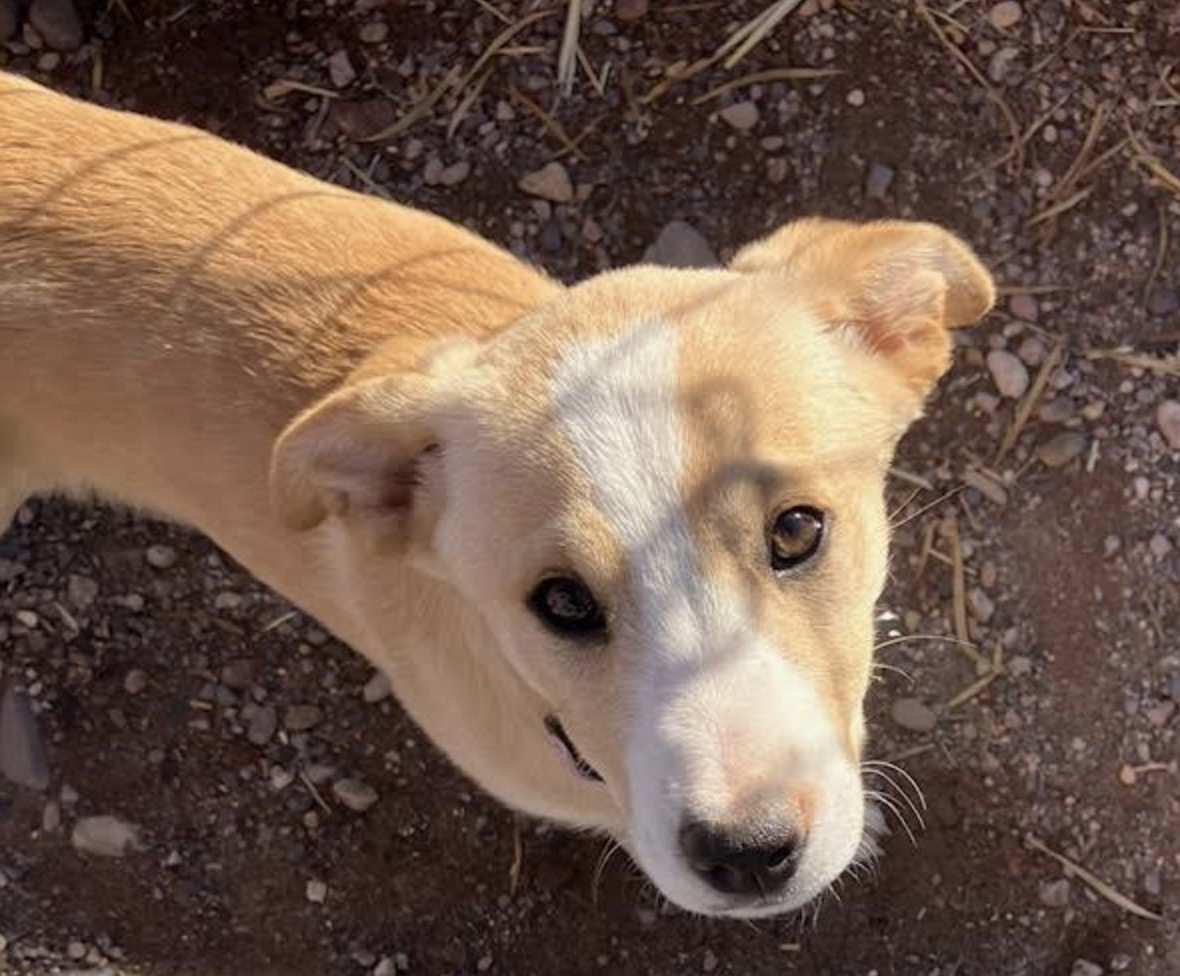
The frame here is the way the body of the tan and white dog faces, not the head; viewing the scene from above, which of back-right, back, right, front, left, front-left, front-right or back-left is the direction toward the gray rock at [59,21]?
back

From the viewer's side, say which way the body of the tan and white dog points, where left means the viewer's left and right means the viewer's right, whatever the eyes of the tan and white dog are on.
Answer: facing the viewer and to the right of the viewer

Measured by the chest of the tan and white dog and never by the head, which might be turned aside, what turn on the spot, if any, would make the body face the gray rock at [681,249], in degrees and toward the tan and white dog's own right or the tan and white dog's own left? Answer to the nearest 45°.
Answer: approximately 135° to the tan and white dog's own left

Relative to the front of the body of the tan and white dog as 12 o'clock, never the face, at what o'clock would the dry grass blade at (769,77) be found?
The dry grass blade is roughly at 8 o'clock from the tan and white dog.

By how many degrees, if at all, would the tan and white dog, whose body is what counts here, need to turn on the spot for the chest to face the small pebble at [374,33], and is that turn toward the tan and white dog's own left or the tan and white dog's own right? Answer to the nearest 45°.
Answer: approximately 135° to the tan and white dog's own left

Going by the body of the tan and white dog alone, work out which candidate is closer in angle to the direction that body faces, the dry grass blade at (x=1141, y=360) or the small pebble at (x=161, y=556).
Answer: the dry grass blade

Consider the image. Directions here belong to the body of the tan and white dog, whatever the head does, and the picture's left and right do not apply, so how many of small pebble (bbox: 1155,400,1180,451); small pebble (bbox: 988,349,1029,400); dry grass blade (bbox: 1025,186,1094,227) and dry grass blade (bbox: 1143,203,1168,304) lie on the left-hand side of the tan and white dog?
4

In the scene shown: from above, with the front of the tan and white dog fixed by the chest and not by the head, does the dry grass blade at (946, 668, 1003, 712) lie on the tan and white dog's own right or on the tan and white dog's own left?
on the tan and white dog's own left

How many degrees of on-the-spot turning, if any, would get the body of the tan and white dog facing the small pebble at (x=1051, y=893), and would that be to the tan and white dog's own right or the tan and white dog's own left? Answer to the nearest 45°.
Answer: approximately 45° to the tan and white dog's own left

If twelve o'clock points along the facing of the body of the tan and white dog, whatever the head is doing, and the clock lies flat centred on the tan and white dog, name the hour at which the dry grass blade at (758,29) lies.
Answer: The dry grass blade is roughly at 8 o'clock from the tan and white dog.

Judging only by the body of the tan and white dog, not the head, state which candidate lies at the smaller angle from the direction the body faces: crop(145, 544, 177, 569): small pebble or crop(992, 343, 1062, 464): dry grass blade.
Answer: the dry grass blade

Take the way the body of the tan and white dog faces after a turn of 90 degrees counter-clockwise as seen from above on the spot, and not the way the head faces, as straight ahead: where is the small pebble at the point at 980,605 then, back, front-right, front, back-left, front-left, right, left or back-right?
front
